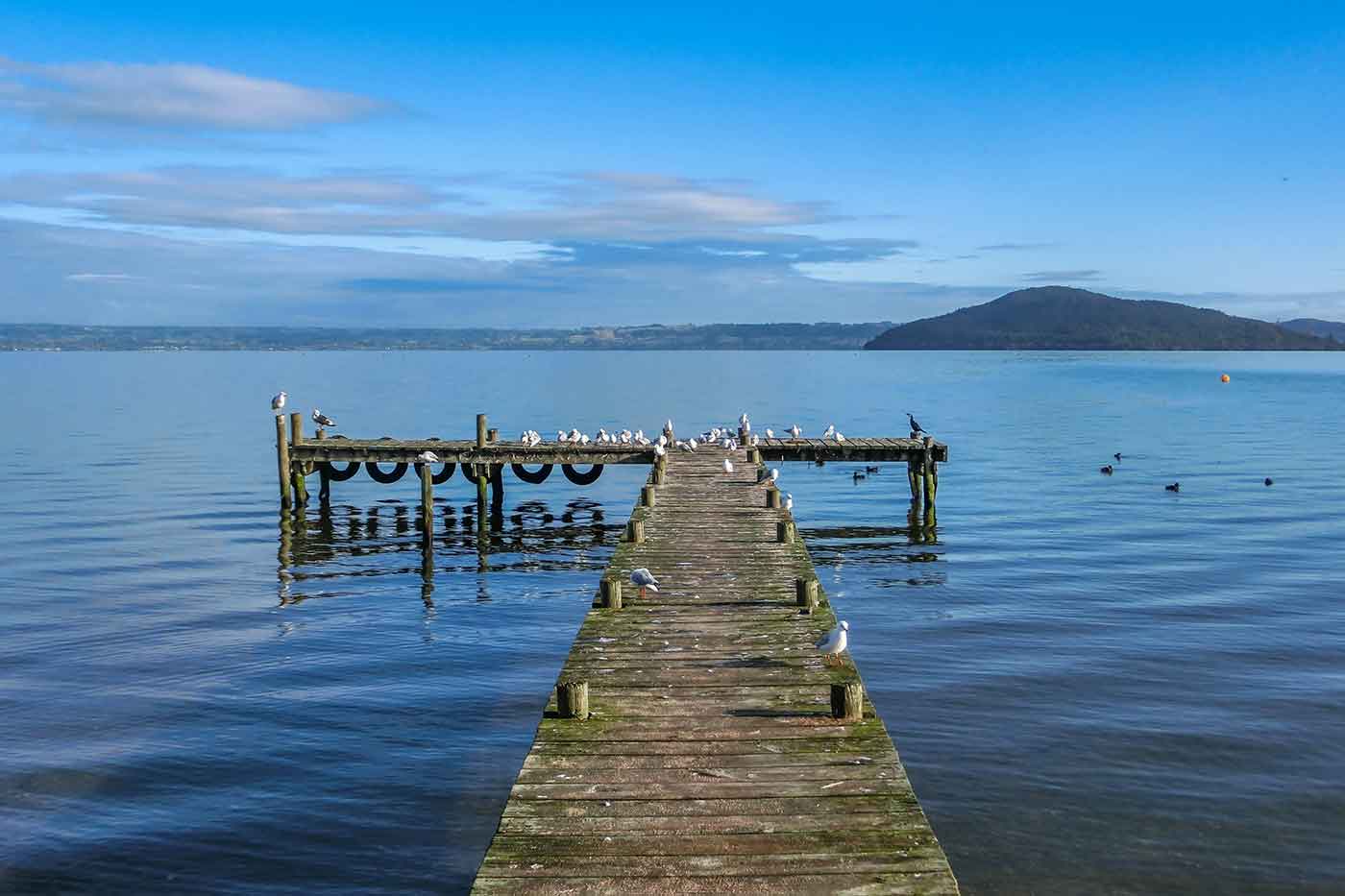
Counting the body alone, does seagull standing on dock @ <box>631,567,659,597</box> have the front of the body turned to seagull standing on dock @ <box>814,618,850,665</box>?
no
